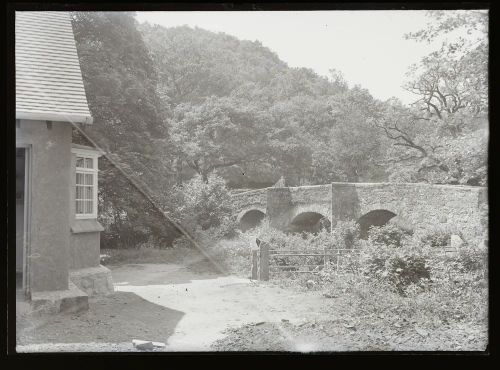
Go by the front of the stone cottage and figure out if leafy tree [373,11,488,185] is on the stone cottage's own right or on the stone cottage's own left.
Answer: on the stone cottage's own left

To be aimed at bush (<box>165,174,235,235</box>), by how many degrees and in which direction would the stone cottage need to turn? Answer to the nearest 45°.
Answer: approximately 90° to its left

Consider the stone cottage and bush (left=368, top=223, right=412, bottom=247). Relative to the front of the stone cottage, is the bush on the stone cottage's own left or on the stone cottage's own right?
on the stone cottage's own left

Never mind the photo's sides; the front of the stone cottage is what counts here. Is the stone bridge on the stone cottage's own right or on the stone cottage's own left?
on the stone cottage's own left

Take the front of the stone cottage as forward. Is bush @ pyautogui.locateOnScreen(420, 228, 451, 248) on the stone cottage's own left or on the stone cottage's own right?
on the stone cottage's own left

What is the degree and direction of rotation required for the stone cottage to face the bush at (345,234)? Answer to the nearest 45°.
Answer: approximately 90° to its left
